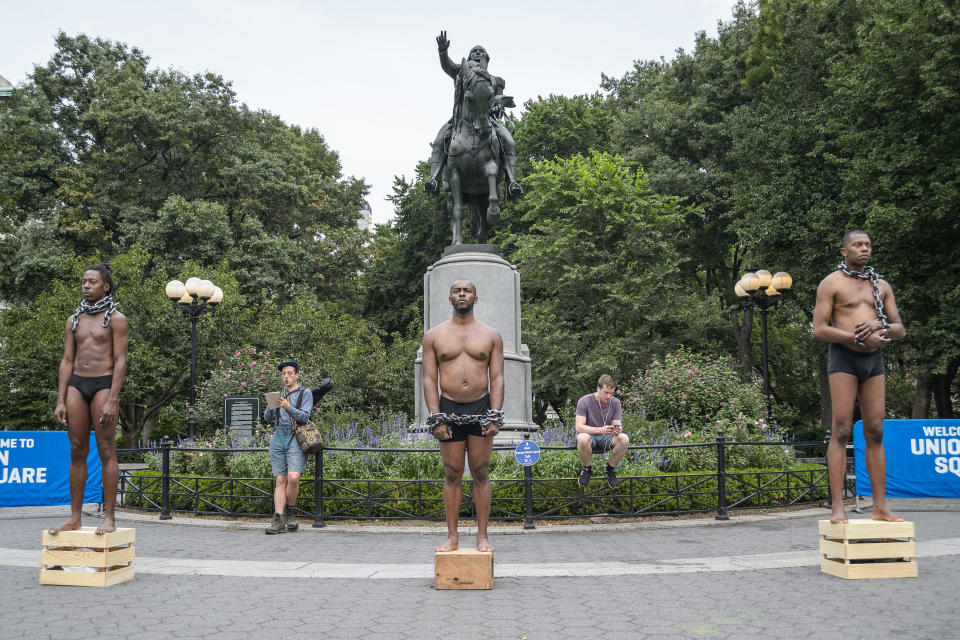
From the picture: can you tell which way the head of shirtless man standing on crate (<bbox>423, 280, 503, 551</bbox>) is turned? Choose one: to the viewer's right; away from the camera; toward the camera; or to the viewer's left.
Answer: toward the camera

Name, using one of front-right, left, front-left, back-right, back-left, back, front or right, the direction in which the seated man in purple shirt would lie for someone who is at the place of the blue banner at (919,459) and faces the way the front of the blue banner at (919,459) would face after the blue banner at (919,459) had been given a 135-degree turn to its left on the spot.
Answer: back

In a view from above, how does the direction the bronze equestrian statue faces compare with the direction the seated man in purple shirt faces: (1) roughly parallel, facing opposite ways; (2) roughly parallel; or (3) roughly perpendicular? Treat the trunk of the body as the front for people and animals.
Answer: roughly parallel

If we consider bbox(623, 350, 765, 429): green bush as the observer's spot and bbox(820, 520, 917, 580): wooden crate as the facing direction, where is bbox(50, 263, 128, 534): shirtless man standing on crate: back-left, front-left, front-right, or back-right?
front-right

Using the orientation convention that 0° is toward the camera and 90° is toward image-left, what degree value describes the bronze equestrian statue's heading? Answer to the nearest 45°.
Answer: approximately 0°

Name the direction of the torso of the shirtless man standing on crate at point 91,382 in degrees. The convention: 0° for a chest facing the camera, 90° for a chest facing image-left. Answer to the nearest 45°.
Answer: approximately 45°

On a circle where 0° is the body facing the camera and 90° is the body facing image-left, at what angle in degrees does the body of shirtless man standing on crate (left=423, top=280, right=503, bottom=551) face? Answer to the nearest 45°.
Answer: approximately 0°

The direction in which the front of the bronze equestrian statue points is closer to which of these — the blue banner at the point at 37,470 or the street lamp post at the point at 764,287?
the blue banner

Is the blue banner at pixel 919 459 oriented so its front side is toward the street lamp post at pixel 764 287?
no

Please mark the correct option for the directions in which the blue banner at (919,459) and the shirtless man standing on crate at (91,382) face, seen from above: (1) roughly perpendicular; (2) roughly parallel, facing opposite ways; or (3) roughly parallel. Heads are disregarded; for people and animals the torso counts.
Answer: roughly parallel

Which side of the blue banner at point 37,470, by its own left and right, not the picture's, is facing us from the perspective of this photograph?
front

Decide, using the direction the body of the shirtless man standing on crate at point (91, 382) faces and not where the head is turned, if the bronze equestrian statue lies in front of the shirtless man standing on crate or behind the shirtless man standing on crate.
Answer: behind

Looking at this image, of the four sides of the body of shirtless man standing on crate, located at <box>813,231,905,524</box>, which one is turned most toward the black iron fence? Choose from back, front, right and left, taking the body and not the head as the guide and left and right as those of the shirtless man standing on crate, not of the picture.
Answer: back

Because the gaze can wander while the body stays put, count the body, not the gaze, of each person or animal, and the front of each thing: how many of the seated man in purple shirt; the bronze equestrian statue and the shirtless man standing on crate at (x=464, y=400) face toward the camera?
3

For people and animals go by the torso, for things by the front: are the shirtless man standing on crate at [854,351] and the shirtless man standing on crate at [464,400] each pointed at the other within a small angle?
no

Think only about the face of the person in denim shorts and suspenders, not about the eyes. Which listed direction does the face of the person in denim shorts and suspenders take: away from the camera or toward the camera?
toward the camera
